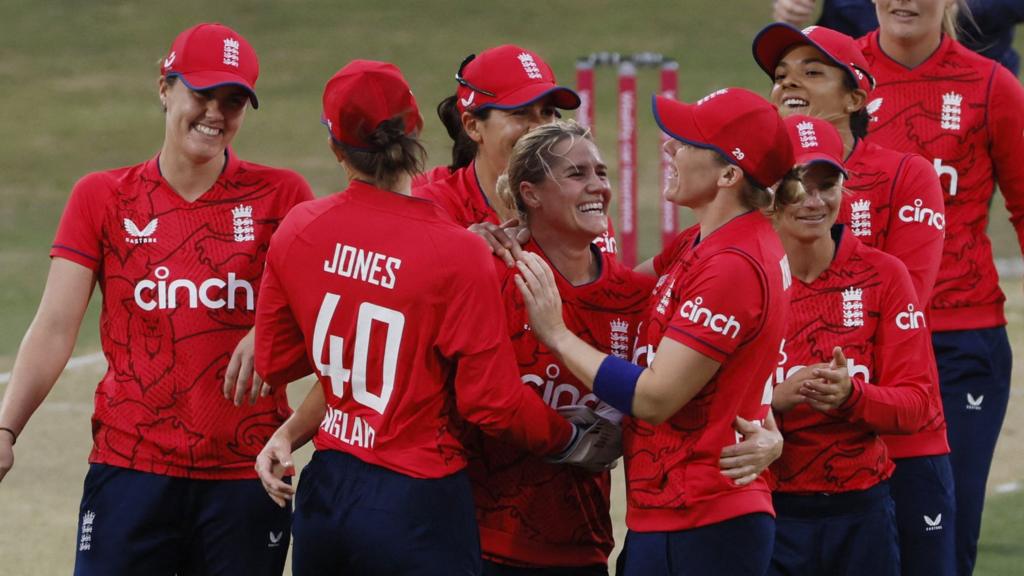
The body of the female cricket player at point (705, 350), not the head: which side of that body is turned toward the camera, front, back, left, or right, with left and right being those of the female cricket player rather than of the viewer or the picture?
left

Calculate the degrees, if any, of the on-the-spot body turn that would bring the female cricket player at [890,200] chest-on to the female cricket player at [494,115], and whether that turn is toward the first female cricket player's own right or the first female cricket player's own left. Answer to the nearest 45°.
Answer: approximately 45° to the first female cricket player's own right

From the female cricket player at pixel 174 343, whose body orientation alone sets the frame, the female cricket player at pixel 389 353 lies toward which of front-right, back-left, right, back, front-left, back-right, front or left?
front-left

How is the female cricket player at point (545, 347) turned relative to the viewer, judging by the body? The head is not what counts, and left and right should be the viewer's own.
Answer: facing the viewer and to the right of the viewer

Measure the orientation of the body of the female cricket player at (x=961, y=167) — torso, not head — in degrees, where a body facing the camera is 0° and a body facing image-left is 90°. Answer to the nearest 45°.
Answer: approximately 0°

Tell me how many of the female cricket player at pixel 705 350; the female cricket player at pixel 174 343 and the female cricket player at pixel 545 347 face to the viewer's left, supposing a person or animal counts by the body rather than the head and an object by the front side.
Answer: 1

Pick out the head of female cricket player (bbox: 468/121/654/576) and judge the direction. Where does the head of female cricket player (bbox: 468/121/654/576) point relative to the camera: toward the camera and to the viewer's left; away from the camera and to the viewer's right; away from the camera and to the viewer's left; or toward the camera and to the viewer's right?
toward the camera and to the viewer's right

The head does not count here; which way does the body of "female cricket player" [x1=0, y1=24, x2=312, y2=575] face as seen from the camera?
toward the camera

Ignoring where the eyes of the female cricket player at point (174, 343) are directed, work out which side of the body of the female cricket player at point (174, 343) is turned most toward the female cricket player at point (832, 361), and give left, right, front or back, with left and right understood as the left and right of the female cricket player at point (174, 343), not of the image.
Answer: left

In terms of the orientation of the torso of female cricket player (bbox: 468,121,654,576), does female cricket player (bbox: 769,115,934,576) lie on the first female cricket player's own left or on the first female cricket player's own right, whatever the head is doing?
on the first female cricket player's own left

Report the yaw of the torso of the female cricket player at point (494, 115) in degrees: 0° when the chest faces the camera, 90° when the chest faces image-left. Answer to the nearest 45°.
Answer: approximately 315°

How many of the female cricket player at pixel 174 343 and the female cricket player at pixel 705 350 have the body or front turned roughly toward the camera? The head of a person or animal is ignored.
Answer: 1
